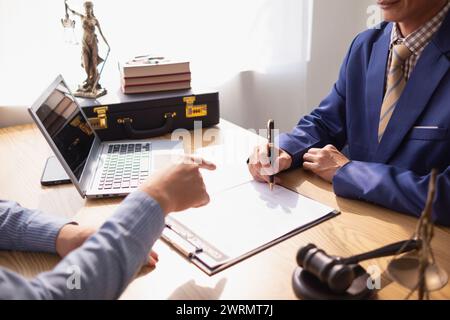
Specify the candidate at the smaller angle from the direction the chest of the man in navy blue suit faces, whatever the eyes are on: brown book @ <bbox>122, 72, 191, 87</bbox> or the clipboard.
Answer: the clipboard

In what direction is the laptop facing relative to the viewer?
to the viewer's right

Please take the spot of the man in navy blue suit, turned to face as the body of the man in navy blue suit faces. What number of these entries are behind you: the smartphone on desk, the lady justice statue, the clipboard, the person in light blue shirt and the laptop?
0

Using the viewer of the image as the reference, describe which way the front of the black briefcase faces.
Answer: facing the viewer

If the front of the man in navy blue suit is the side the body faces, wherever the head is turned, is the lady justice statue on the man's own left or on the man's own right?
on the man's own right

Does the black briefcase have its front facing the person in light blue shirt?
yes

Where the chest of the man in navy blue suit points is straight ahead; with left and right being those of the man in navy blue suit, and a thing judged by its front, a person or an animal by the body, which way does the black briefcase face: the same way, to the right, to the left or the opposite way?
to the left

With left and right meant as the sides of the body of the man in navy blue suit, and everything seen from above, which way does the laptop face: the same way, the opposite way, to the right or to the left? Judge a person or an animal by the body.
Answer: the opposite way

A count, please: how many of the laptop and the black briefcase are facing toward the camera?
1

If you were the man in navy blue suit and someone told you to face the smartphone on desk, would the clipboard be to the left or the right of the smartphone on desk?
left

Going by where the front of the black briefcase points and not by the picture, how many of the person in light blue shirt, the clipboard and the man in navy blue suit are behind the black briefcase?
0

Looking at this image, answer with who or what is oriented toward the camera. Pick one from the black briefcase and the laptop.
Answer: the black briefcase

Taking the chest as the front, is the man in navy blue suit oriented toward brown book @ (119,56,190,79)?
no

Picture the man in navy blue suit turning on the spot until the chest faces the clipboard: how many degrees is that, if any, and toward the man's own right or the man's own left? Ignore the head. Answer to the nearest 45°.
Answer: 0° — they already face it
